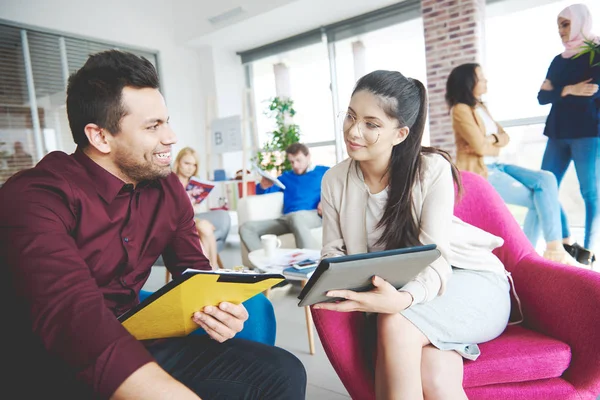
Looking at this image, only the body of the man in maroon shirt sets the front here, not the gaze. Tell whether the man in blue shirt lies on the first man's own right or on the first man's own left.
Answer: on the first man's own left

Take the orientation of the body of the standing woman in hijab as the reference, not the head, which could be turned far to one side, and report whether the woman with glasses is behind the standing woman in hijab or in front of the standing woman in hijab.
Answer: in front

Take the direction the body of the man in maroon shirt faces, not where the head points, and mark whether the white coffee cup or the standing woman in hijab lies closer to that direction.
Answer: the standing woman in hijab

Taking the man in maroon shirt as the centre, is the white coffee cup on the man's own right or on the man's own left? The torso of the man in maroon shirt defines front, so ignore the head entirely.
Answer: on the man's own left

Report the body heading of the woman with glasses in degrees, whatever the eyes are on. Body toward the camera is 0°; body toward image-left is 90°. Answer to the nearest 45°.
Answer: approximately 45°

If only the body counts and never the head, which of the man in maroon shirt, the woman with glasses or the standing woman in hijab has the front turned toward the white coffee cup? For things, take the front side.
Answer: the standing woman in hijab

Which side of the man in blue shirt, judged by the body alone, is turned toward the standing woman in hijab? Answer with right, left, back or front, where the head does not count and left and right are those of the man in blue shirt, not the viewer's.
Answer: left

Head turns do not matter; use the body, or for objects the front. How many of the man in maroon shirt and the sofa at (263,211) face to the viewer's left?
0

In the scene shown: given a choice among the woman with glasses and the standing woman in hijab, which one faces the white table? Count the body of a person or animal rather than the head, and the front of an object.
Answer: the standing woman in hijab

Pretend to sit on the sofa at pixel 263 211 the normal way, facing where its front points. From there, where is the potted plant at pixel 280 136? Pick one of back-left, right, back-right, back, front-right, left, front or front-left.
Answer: back

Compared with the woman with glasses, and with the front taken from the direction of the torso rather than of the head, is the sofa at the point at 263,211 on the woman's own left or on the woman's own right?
on the woman's own right
